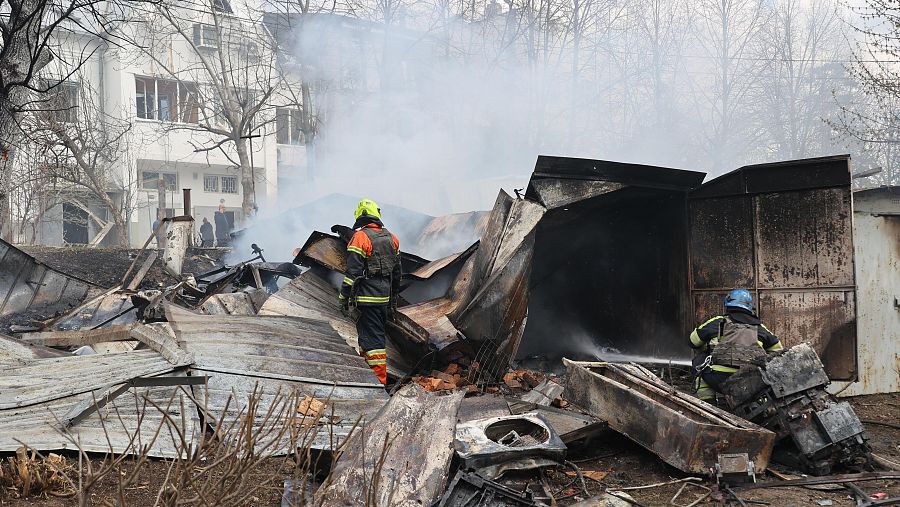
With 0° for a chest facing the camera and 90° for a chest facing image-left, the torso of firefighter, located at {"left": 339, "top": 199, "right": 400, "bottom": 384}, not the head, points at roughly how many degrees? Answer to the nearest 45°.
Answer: approximately 135°

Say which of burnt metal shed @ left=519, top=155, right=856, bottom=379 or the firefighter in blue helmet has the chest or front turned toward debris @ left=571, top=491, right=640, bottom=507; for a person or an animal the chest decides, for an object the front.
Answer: the burnt metal shed

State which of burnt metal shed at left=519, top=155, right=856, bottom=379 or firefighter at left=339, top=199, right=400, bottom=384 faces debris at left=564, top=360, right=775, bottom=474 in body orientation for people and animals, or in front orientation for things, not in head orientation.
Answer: the burnt metal shed

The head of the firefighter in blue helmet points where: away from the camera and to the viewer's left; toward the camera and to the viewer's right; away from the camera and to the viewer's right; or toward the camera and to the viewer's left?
away from the camera and to the viewer's left

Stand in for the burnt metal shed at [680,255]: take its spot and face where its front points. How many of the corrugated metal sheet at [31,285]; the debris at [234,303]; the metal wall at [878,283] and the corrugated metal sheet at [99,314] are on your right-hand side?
3

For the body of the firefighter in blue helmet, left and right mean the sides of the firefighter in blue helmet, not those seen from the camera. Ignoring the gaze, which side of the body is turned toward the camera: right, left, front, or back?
back

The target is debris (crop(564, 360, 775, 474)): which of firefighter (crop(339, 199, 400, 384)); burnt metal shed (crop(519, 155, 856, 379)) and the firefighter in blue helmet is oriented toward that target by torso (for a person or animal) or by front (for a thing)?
the burnt metal shed

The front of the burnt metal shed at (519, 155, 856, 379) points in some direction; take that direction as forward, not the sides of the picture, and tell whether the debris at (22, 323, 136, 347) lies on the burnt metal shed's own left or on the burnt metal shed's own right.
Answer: on the burnt metal shed's own right

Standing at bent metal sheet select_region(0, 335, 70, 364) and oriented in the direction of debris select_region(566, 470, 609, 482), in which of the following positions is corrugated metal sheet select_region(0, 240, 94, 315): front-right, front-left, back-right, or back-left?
back-left
